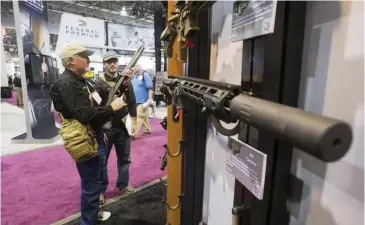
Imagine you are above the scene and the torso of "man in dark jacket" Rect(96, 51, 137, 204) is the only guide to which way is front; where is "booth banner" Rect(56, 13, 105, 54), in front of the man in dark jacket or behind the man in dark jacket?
behind

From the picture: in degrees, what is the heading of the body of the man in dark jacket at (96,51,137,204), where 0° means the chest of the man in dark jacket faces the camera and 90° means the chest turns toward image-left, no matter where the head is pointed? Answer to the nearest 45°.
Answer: approximately 0°

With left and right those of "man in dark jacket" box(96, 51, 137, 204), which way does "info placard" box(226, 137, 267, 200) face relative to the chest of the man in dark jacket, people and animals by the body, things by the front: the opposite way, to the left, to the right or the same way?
to the right

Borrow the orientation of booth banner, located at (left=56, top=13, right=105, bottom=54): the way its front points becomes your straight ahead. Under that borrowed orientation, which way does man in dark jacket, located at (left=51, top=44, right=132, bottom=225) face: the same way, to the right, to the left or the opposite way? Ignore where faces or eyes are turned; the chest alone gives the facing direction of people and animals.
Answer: to the left

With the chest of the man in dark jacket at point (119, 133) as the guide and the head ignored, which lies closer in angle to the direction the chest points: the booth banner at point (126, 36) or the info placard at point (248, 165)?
the info placard

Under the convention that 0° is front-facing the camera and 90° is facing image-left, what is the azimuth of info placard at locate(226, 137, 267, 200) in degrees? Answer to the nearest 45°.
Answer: approximately 45°

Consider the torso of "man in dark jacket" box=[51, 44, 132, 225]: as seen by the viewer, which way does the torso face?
to the viewer's right

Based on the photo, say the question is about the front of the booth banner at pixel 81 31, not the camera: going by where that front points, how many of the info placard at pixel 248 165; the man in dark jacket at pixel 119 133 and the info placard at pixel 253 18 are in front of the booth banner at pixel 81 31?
3

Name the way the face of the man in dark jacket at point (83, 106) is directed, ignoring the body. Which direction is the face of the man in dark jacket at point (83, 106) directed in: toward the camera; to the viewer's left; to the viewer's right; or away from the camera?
to the viewer's right

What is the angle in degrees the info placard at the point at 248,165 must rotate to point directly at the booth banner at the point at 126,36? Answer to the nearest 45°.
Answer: approximately 90° to its right
